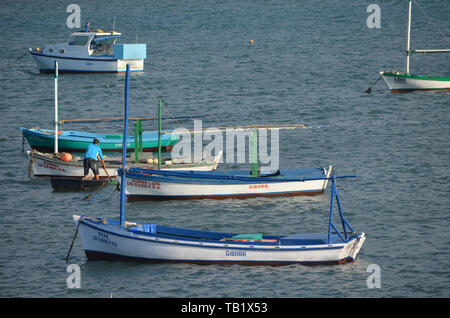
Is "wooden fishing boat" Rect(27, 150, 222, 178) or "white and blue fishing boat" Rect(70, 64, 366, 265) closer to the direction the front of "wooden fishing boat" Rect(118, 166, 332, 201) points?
the wooden fishing boat

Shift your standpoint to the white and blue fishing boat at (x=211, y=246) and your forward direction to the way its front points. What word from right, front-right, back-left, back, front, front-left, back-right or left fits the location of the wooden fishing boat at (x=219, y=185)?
right

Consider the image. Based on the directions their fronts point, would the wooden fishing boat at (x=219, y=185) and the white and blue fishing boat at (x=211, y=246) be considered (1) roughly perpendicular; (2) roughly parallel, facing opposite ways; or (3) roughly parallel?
roughly parallel

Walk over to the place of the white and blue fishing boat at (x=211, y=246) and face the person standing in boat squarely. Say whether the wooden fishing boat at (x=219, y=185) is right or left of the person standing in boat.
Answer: right

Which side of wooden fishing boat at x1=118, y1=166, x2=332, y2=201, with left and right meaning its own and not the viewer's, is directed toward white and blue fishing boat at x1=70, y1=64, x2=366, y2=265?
left

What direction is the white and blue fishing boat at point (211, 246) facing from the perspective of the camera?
to the viewer's left

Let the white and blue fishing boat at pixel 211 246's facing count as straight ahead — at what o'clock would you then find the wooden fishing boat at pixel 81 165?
The wooden fishing boat is roughly at 2 o'clock from the white and blue fishing boat.

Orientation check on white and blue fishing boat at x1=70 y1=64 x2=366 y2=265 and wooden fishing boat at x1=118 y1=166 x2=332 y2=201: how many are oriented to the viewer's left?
2

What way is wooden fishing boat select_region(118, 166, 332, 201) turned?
to the viewer's left

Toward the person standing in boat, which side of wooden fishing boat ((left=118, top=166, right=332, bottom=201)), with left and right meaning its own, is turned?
front
